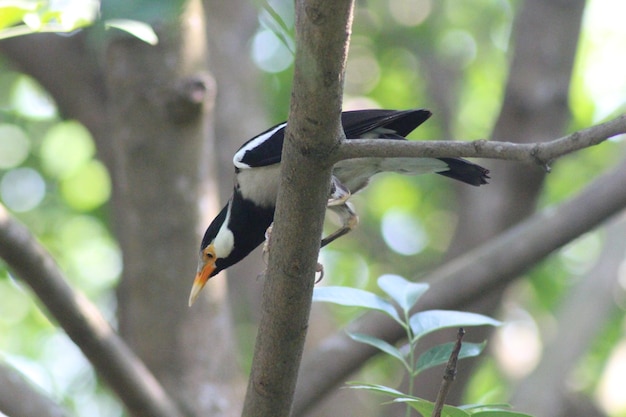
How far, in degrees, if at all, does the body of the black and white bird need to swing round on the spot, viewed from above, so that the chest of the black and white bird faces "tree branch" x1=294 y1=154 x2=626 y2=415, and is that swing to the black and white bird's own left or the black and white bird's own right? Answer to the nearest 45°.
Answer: approximately 135° to the black and white bird's own right

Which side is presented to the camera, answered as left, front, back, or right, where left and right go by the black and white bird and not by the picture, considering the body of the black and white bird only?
left
